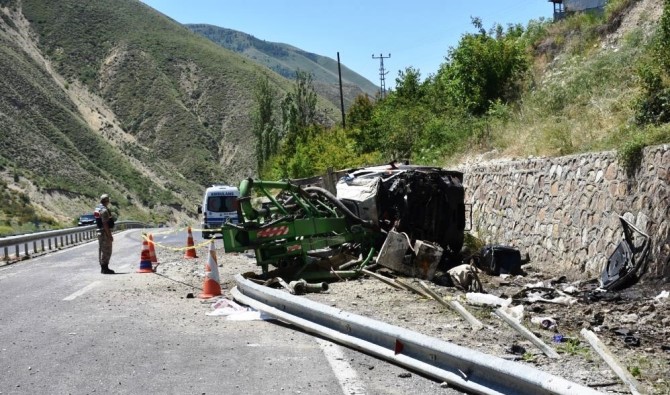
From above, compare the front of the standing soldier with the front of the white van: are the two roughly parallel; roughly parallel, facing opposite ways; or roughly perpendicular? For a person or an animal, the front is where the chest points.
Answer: roughly perpendicular

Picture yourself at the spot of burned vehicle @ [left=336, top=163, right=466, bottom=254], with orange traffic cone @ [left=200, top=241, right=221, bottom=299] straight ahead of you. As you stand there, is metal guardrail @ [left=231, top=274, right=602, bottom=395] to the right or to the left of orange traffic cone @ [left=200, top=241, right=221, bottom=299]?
left

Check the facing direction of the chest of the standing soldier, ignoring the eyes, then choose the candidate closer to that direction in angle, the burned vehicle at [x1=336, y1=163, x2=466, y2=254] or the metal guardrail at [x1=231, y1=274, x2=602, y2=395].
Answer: the burned vehicle

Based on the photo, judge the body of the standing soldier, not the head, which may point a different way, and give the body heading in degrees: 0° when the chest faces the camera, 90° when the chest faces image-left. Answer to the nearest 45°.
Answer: approximately 270°

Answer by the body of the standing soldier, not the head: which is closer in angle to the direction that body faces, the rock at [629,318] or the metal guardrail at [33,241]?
the rock

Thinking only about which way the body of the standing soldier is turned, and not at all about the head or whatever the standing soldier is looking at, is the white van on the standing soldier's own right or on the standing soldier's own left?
on the standing soldier's own left

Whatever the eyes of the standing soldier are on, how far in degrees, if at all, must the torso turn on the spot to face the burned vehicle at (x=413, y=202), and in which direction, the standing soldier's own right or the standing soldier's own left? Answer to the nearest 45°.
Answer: approximately 45° to the standing soldier's own right
